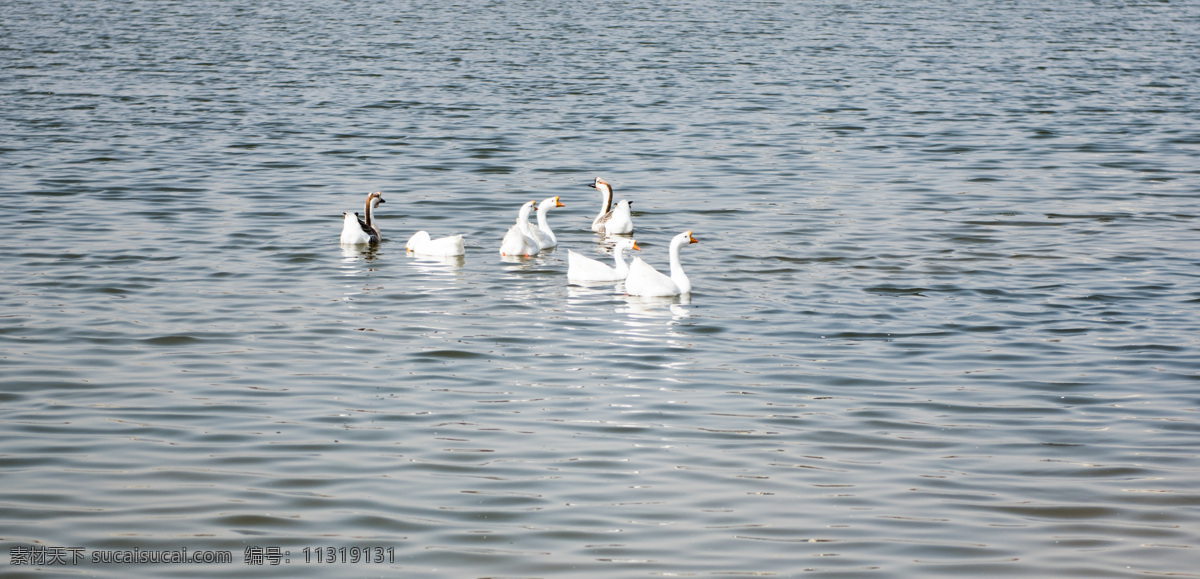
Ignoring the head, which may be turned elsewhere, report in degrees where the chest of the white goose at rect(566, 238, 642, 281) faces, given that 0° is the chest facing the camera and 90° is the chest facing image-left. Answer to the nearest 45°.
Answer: approximately 270°

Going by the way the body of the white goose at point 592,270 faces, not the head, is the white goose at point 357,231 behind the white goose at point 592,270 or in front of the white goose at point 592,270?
behind

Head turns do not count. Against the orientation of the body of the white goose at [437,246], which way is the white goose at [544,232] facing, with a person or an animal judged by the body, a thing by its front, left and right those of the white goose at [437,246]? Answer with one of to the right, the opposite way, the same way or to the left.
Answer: the opposite way

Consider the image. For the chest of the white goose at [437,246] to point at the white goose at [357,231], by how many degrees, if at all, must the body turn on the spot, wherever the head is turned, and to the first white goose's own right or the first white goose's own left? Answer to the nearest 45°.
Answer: approximately 45° to the first white goose's own right

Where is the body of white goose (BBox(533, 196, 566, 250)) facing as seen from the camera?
to the viewer's right

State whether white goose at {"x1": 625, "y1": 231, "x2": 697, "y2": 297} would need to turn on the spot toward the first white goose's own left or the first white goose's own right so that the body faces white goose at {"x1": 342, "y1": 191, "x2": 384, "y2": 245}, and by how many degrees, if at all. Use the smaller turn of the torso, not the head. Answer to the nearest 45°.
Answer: approximately 135° to the first white goose's own left

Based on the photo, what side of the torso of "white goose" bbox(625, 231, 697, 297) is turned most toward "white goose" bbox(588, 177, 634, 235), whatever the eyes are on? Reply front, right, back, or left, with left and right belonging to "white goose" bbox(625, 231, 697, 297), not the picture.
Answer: left

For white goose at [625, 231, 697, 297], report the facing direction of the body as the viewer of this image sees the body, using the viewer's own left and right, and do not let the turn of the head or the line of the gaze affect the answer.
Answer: facing to the right of the viewer

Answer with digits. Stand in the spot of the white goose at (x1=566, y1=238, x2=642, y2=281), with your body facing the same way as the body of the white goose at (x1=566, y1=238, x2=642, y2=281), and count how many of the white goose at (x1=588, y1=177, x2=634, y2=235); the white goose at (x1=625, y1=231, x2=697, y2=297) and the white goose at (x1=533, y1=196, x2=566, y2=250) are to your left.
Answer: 2

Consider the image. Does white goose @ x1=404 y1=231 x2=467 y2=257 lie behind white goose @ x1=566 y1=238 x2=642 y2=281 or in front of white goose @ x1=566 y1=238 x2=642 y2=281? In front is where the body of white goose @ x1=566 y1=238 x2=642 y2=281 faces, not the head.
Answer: behind

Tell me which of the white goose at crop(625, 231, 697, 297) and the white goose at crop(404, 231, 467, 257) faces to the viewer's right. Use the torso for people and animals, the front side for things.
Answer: the white goose at crop(625, 231, 697, 297)

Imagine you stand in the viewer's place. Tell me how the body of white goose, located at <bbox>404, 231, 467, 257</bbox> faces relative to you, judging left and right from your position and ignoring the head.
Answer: facing to the left of the viewer
